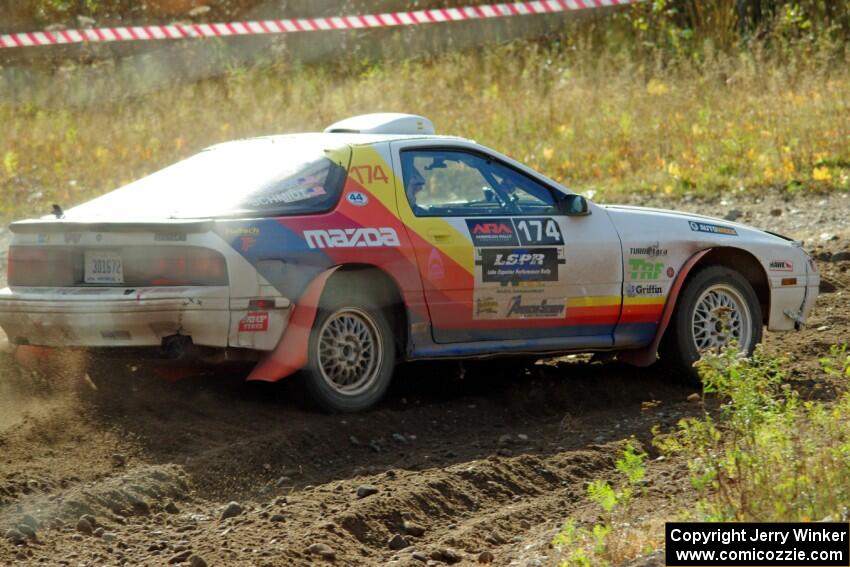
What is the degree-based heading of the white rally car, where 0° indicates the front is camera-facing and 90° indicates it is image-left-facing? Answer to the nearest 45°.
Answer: approximately 225°

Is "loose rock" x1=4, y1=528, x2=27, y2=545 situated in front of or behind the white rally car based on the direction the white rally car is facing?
behind

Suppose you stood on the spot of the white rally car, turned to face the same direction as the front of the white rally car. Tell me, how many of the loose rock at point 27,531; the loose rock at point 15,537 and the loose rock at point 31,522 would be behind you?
3

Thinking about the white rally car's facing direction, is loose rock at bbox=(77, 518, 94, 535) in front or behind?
behind

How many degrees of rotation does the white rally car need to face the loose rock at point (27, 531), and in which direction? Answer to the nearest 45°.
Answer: approximately 180°

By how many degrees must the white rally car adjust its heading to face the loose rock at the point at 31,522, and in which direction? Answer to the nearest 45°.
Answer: approximately 180°
